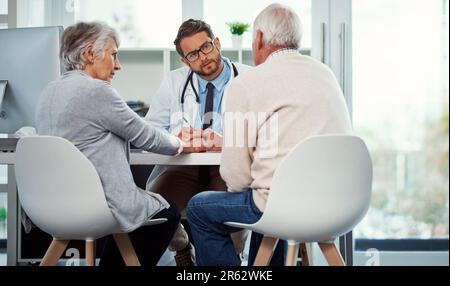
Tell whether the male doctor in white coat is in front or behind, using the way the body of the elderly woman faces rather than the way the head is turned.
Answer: in front

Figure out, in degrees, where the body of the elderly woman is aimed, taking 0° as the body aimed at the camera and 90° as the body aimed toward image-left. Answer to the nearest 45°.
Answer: approximately 225°

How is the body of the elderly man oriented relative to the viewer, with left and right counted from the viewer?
facing away from the viewer and to the left of the viewer

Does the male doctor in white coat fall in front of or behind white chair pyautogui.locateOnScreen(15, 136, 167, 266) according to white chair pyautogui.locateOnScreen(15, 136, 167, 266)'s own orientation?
in front

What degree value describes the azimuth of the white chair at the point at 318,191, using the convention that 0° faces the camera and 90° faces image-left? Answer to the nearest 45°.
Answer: approximately 135°

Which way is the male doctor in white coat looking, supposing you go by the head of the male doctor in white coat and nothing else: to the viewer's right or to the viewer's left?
to the viewer's right

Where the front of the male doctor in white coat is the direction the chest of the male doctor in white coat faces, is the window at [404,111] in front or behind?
behind

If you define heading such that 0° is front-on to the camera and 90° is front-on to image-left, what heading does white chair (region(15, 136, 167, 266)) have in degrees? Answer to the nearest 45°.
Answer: approximately 225°

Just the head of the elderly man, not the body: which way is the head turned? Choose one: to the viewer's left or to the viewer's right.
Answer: to the viewer's left
